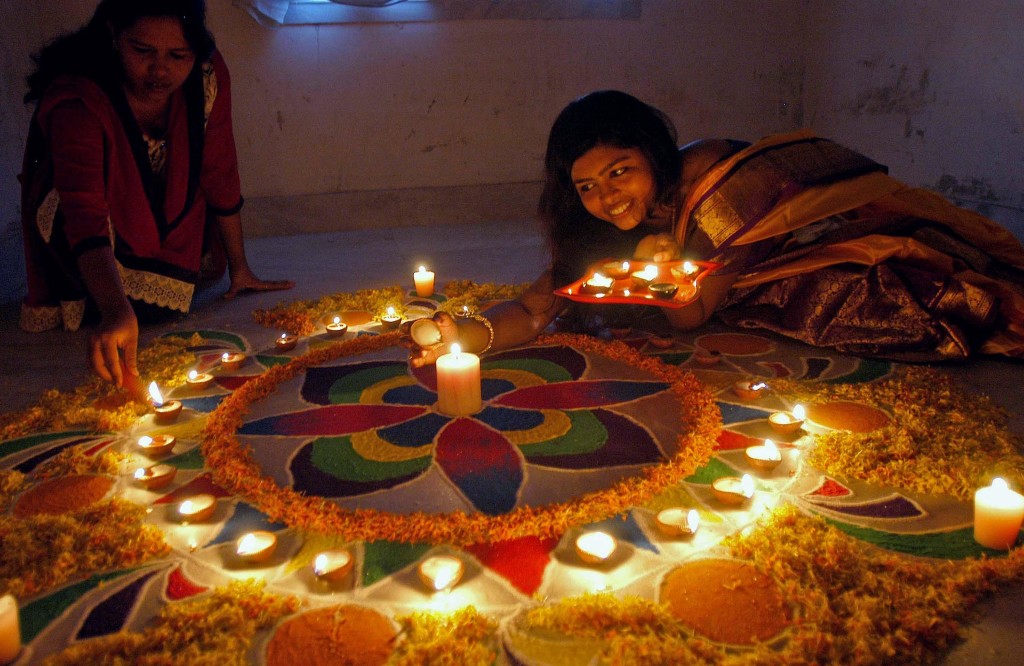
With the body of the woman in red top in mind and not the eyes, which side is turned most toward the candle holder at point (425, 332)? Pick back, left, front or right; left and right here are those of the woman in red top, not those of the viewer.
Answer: front

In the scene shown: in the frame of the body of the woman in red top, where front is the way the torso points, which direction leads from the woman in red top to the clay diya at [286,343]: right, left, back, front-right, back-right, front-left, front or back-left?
front

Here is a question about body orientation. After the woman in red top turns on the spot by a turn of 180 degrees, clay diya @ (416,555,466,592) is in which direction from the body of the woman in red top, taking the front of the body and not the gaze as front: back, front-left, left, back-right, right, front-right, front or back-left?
back-left

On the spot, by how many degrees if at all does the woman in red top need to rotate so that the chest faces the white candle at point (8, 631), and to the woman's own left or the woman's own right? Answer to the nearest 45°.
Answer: approximately 45° to the woman's own right

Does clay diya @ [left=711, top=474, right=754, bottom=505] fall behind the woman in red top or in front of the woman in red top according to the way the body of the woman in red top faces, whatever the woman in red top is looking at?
in front

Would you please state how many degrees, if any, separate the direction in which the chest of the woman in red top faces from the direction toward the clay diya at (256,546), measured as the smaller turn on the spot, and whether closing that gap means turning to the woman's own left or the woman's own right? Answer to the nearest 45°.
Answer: approximately 45° to the woman's own right

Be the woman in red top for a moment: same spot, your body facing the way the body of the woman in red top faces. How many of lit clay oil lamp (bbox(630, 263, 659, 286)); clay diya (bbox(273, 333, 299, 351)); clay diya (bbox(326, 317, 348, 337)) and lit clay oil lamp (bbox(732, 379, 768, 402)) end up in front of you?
4

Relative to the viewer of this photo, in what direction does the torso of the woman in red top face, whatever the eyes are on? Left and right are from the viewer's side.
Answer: facing the viewer and to the right of the viewer

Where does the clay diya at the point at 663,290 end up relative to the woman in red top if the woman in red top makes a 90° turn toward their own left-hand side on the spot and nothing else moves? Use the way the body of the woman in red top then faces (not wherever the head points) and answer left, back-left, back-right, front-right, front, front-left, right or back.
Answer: right

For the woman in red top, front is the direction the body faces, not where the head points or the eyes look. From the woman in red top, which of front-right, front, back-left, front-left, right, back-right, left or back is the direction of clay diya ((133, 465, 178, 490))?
front-right

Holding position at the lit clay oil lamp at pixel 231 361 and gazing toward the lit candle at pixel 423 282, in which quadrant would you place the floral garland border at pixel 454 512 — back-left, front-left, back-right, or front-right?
back-right

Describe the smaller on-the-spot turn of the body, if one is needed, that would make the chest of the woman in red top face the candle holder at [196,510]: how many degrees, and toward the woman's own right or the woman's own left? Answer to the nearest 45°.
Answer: approximately 45° to the woman's own right
